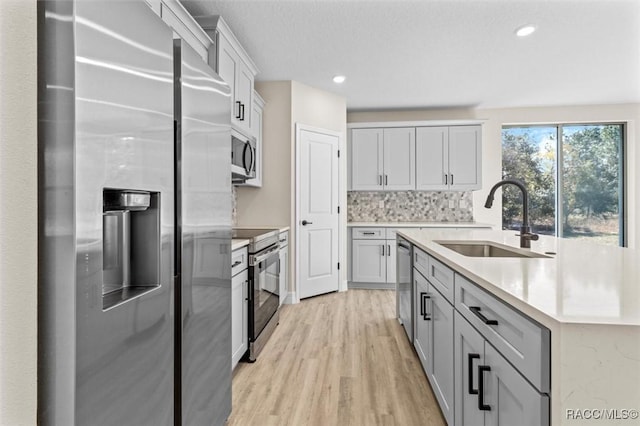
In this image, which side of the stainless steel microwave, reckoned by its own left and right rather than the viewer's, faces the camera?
right

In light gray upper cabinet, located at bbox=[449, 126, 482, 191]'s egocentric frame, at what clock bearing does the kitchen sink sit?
The kitchen sink is roughly at 12 o'clock from the light gray upper cabinet.

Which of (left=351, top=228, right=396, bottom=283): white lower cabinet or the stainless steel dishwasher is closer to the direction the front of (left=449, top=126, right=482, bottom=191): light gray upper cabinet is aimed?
the stainless steel dishwasher

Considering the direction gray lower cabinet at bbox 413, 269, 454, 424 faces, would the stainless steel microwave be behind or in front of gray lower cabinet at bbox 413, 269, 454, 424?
in front

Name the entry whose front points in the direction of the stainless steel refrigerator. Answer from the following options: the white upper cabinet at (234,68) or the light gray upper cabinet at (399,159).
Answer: the light gray upper cabinet at (399,159)

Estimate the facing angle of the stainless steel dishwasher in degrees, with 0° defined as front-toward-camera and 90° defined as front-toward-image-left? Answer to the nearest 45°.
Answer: approximately 90°

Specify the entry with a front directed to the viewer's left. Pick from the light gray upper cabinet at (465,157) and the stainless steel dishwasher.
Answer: the stainless steel dishwasher

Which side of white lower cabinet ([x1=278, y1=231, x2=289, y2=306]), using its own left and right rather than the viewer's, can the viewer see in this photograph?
right

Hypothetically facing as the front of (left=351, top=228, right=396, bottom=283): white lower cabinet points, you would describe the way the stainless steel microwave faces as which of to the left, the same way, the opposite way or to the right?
to the left

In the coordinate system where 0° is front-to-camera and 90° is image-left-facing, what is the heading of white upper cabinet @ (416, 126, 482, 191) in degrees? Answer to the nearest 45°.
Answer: approximately 0°

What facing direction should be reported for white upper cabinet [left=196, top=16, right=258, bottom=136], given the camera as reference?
facing to the right of the viewer
